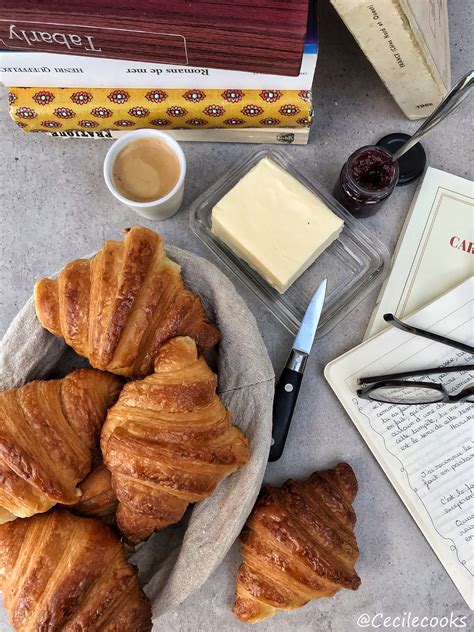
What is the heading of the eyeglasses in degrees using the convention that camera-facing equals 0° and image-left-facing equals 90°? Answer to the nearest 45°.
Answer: approximately 0°
